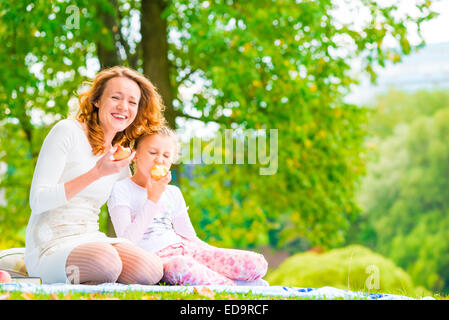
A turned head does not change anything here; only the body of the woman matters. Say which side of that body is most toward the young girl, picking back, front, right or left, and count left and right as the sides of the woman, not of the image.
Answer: left

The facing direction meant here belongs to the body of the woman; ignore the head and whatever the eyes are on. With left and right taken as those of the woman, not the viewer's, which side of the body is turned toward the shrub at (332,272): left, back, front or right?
left
